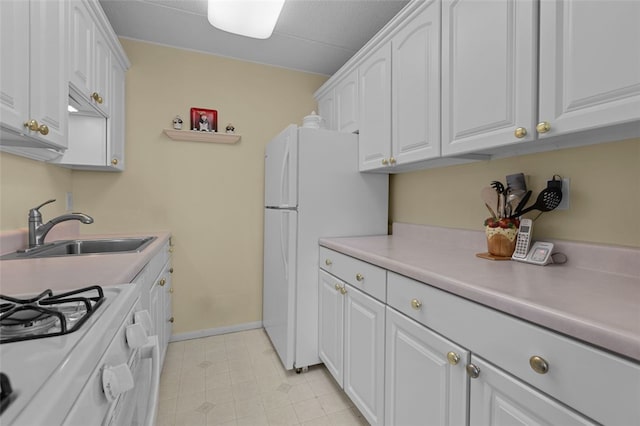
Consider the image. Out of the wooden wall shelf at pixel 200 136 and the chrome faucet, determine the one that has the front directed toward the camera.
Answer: the wooden wall shelf

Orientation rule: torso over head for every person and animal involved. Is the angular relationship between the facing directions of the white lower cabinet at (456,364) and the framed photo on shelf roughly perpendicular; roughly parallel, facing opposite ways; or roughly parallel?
roughly perpendicular

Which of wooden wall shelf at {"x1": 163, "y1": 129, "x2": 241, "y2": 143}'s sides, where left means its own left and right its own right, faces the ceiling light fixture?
front

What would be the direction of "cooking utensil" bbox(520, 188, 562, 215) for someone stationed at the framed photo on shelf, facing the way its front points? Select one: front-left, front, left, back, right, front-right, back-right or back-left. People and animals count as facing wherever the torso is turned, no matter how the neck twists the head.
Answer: front-left

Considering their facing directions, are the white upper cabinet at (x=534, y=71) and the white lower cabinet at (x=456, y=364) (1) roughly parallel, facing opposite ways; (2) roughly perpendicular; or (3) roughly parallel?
roughly parallel

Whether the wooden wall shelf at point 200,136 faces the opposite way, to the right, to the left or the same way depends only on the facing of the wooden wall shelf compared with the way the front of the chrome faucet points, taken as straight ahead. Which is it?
to the right

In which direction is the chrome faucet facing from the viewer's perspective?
to the viewer's right

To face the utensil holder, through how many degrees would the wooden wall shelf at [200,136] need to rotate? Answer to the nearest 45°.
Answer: approximately 45° to its left

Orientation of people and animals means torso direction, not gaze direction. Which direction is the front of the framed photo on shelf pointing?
toward the camera

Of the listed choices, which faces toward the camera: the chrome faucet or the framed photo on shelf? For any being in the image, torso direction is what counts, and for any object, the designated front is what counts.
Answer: the framed photo on shelf

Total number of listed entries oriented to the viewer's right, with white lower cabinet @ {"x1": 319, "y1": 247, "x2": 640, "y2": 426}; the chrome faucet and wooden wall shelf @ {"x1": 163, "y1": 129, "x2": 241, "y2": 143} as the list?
1

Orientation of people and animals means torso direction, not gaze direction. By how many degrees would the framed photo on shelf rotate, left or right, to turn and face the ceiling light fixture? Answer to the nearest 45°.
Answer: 0° — it already faces it

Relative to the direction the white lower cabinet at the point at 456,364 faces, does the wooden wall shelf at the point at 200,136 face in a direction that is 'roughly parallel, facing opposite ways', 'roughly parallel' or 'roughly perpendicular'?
roughly perpendicular

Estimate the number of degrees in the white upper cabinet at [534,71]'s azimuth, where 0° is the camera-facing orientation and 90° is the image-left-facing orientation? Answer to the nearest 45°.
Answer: approximately 45°
